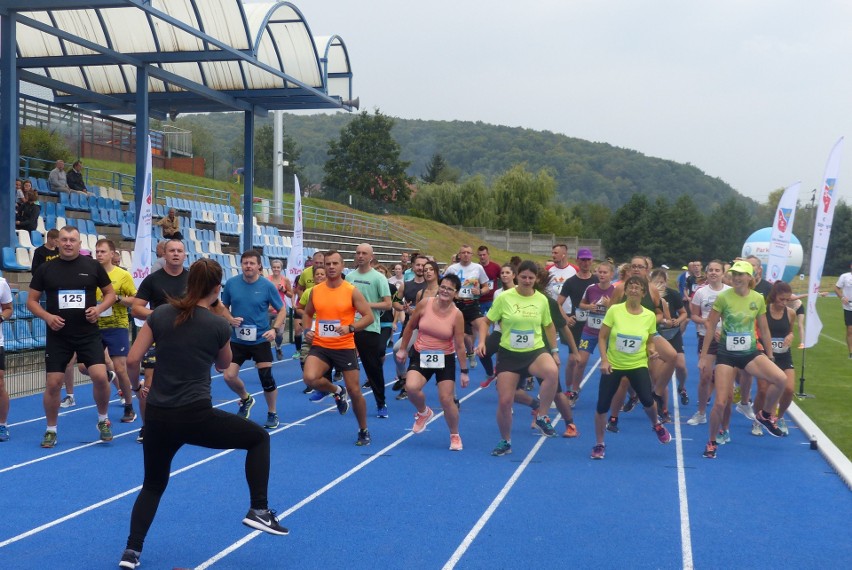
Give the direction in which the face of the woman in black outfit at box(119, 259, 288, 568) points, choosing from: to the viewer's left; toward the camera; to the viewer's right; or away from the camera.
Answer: away from the camera

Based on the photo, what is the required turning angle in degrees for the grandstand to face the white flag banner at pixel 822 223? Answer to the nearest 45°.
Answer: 0° — it already faces it

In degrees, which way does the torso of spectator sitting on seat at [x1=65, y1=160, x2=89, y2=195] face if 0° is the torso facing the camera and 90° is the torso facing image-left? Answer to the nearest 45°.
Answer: approximately 315°

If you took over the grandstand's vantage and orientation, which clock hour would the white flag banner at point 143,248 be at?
The white flag banner is roughly at 1 o'clock from the grandstand.

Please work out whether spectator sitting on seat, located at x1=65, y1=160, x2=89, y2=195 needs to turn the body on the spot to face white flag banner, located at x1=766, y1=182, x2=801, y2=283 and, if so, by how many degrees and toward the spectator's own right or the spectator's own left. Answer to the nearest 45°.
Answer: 0° — they already face it

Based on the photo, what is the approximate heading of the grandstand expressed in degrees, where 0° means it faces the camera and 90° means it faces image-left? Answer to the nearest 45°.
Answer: approximately 315°

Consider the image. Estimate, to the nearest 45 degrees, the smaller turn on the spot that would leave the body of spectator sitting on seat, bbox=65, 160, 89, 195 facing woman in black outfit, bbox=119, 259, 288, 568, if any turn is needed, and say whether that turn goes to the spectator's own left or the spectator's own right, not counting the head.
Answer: approximately 45° to the spectator's own right

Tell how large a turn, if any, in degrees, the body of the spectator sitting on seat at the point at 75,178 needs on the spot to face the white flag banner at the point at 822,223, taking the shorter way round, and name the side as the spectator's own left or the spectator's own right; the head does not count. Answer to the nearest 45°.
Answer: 0° — they already face it
